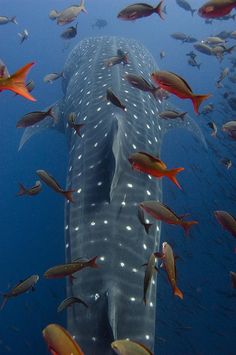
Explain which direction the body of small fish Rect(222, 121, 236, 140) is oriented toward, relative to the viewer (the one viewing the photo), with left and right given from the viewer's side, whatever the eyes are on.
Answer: facing to the left of the viewer

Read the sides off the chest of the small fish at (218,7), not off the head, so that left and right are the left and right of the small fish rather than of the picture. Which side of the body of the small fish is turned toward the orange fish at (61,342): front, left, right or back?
left

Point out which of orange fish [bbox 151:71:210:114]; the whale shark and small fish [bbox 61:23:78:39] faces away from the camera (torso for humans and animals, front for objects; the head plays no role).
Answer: the whale shark

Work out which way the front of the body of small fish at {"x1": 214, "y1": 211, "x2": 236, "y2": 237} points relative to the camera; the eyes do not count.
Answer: to the viewer's left

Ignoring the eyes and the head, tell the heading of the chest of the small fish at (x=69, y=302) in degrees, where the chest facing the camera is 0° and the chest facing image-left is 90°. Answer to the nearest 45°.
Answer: approximately 90°

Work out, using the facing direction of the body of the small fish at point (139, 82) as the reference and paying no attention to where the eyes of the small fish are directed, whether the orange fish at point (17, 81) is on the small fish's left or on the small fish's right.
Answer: on the small fish's left

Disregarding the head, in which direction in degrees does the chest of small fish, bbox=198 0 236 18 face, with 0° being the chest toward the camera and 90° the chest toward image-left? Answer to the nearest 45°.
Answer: approximately 90°

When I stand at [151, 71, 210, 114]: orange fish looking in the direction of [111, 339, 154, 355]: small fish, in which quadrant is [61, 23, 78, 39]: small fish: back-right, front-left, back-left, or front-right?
back-right

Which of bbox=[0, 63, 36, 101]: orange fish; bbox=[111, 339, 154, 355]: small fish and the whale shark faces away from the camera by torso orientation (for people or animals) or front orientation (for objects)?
the whale shark
